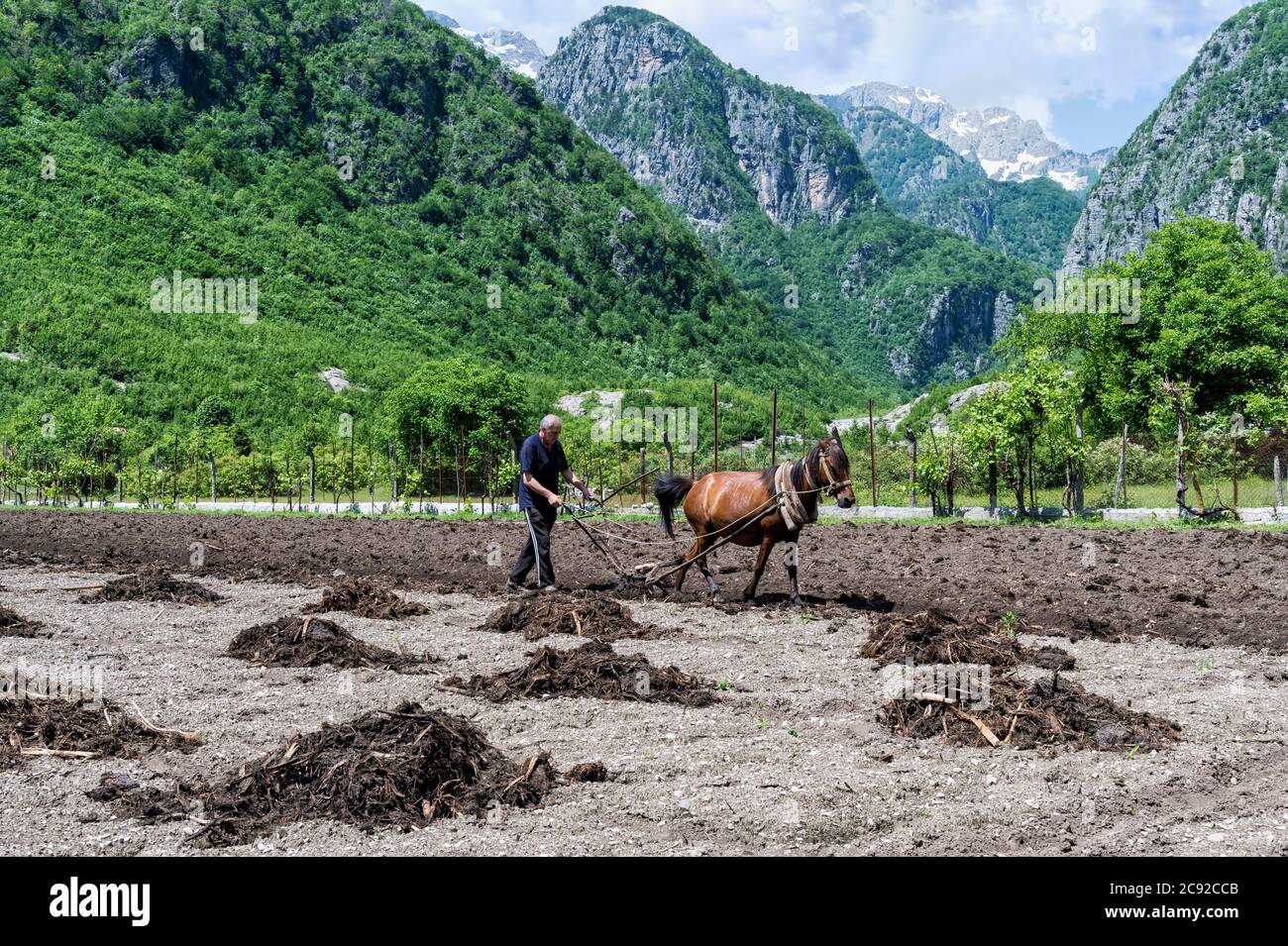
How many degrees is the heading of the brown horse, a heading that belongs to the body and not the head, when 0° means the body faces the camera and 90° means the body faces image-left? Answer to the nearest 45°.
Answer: approximately 270°

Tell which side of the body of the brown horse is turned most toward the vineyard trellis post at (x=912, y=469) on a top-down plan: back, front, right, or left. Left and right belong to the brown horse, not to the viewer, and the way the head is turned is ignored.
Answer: left

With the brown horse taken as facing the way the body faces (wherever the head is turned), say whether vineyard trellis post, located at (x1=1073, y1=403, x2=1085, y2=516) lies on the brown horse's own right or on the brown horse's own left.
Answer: on the brown horse's own left

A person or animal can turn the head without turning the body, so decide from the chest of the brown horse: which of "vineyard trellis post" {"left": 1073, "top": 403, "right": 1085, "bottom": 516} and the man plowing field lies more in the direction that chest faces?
the vineyard trellis post

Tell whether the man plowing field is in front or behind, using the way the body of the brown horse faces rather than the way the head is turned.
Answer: behind

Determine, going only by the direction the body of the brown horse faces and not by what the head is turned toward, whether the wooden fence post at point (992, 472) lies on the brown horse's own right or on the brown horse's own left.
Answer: on the brown horse's own left

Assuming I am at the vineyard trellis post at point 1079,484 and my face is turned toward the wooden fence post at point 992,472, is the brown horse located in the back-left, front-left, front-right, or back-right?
front-left

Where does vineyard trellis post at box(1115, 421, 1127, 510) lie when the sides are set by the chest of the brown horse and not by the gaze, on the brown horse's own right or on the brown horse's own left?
on the brown horse's own left
